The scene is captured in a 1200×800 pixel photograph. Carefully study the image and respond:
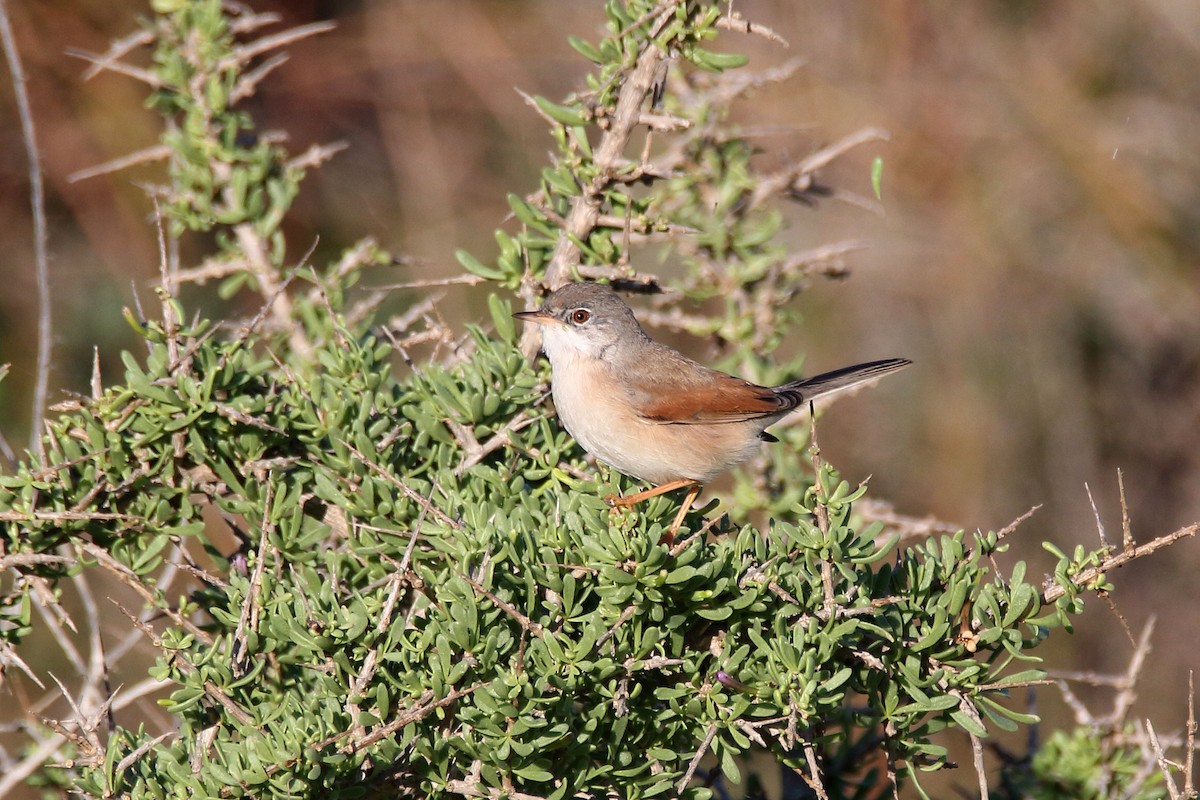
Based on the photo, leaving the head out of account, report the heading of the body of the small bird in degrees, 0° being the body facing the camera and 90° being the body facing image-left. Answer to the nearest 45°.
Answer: approximately 90°
